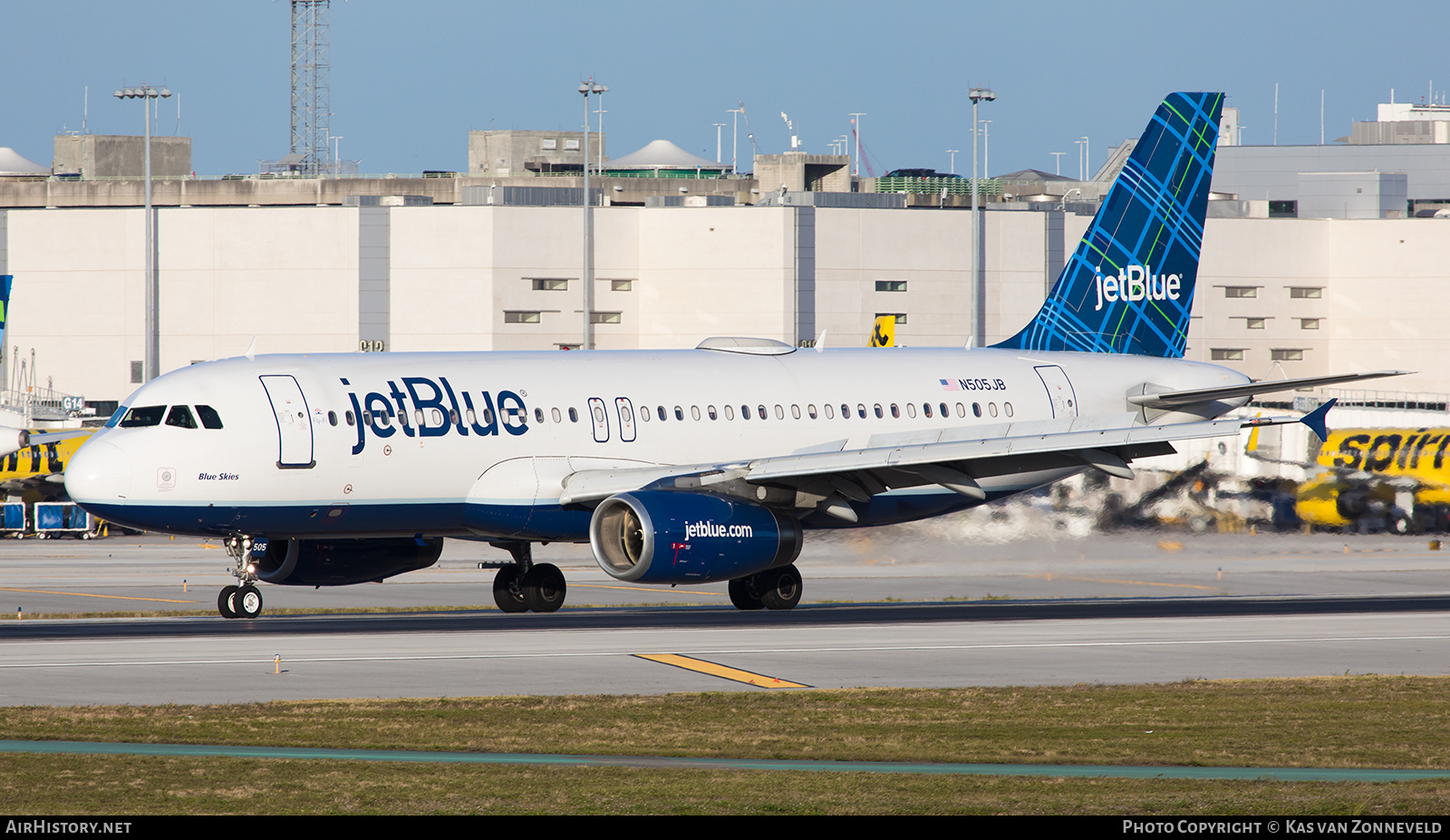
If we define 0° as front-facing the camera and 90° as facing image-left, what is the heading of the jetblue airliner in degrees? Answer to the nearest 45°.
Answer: approximately 45°

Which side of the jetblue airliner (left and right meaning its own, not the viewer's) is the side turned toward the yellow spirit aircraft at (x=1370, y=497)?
back
